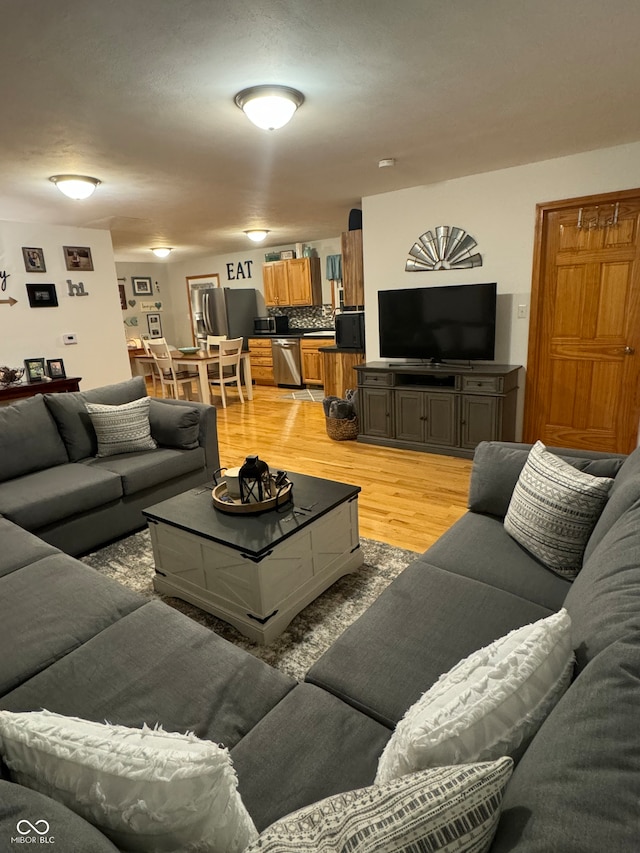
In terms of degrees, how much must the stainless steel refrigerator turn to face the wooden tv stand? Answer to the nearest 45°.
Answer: approximately 45° to its left

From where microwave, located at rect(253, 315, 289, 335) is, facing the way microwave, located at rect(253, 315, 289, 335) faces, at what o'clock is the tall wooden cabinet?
The tall wooden cabinet is roughly at 10 o'clock from the microwave.

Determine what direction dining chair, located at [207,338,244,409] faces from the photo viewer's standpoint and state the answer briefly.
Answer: facing away from the viewer and to the left of the viewer

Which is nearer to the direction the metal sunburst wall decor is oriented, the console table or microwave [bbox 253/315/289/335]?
the console table

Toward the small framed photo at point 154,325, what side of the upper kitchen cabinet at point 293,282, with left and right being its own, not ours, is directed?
right

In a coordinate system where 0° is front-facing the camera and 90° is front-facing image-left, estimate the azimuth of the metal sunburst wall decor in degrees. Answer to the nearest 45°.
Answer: approximately 0°

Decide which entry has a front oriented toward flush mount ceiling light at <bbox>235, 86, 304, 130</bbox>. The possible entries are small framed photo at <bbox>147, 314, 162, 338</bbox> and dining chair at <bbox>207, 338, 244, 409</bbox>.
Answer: the small framed photo

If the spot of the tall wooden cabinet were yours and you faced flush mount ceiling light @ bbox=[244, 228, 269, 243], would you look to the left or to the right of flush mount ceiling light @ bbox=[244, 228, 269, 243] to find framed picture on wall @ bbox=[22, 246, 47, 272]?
left

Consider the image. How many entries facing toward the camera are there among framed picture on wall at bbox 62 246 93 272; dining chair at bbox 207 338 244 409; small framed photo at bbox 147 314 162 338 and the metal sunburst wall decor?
3

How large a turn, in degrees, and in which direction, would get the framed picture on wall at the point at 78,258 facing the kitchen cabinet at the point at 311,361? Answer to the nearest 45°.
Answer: approximately 90° to its left

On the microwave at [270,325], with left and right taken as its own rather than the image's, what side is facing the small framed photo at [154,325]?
right

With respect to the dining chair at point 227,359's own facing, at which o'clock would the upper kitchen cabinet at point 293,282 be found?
The upper kitchen cabinet is roughly at 3 o'clock from the dining chair.

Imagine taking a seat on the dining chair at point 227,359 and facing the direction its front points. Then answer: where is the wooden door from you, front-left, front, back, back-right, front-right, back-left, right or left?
back

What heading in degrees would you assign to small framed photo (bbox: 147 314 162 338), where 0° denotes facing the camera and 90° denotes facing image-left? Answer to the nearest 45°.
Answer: approximately 0°

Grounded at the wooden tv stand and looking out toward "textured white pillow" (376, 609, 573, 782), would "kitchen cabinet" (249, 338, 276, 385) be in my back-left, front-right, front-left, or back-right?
back-right

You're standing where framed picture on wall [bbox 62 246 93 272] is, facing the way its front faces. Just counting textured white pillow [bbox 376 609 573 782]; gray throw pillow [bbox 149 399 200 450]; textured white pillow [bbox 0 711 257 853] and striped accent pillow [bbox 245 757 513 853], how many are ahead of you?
4

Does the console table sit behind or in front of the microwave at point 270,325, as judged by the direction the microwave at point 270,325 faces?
in front
